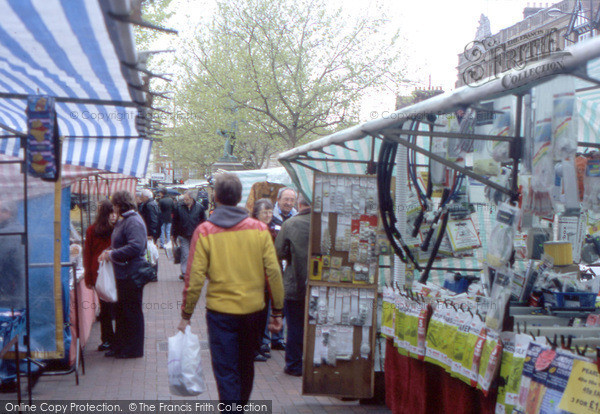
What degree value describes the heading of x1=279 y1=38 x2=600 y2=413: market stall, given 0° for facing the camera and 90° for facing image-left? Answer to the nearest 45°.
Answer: approximately 45°

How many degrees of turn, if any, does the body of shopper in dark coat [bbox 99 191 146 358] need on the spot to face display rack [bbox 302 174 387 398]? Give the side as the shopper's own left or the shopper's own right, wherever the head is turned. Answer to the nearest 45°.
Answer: approximately 135° to the shopper's own left

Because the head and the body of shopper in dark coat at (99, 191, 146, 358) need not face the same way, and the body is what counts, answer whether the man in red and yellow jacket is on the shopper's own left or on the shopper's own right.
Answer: on the shopper's own left

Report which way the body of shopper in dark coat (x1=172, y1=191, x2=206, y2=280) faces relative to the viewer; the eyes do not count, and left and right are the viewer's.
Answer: facing the viewer

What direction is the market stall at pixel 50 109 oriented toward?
to the viewer's right

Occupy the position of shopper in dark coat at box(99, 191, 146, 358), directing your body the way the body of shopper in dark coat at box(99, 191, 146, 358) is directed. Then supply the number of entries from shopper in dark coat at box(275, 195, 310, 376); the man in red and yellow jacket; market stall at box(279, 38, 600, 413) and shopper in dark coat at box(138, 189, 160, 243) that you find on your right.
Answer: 1

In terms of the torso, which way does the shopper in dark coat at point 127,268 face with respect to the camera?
to the viewer's left

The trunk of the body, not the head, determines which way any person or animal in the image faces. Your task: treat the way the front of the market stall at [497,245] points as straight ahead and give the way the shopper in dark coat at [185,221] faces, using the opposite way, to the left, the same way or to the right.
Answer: to the left

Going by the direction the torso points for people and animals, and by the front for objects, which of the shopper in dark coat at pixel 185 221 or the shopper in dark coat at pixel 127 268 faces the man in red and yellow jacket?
the shopper in dark coat at pixel 185 221

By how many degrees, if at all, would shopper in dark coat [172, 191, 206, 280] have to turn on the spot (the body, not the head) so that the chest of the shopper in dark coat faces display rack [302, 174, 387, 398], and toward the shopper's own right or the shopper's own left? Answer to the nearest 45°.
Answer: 0° — they already face it

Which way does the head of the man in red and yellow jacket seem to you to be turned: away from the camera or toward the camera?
away from the camera

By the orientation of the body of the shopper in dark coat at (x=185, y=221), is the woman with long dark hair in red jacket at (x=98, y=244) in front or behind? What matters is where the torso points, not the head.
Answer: in front
